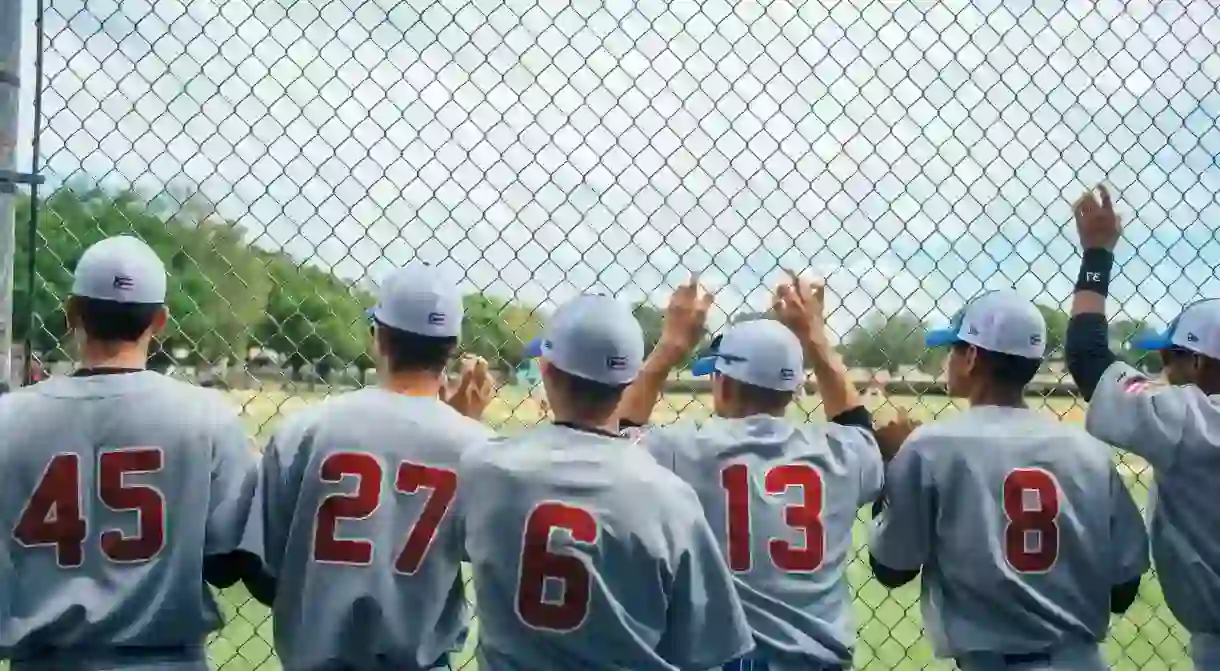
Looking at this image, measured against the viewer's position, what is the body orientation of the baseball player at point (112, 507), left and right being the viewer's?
facing away from the viewer

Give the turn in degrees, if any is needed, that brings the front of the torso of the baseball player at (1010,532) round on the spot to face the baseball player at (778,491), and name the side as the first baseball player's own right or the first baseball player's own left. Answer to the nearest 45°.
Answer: approximately 135° to the first baseball player's own left

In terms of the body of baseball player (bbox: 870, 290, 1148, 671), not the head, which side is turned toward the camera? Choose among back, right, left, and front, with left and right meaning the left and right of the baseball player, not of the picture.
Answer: back

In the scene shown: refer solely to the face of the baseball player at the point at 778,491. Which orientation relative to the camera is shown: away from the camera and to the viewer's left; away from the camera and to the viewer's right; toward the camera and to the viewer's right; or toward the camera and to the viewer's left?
away from the camera and to the viewer's left

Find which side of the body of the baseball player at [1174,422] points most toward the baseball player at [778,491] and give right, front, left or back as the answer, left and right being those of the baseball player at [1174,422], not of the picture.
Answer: left

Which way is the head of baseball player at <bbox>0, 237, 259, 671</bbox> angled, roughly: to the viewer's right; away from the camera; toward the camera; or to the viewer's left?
away from the camera

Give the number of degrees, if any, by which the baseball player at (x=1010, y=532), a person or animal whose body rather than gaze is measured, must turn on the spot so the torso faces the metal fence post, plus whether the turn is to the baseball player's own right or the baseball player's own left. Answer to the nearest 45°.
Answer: approximately 135° to the baseball player's own left

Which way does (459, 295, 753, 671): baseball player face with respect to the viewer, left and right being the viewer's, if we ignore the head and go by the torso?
facing away from the viewer

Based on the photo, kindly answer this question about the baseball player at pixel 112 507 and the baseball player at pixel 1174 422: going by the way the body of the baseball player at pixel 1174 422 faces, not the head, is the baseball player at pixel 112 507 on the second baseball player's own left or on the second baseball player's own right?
on the second baseball player's own left

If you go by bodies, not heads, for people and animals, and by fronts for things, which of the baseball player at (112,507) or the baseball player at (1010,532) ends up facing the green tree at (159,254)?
the baseball player at (112,507)

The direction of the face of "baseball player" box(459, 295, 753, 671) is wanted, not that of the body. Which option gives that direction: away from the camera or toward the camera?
away from the camera
